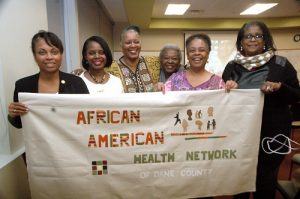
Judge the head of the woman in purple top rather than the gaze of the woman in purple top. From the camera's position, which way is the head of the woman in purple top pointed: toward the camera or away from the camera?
toward the camera

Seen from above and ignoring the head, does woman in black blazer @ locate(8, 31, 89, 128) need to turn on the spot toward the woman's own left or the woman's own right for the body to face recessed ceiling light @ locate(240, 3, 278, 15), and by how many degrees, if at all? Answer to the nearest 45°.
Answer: approximately 135° to the woman's own left

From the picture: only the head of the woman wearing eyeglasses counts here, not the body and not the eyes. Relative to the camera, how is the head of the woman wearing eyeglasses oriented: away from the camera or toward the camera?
toward the camera

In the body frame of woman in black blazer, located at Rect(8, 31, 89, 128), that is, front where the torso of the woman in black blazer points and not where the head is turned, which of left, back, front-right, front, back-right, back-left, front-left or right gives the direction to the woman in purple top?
left

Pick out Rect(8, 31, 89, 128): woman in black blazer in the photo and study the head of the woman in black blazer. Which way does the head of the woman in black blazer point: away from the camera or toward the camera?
toward the camera

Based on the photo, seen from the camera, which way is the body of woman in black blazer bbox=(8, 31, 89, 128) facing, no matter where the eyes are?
toward the camera

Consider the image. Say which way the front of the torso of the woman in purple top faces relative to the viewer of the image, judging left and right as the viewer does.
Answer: facing the viewer

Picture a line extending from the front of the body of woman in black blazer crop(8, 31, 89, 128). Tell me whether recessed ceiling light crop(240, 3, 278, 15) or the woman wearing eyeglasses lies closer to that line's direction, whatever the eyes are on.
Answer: the woman wearing eyeglasses

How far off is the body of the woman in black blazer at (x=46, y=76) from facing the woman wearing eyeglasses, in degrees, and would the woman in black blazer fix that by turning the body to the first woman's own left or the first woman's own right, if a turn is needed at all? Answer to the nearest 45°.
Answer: approximately 90° to the first woman's own left

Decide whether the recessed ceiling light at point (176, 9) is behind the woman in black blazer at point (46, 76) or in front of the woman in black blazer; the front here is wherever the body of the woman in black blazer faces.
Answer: behind

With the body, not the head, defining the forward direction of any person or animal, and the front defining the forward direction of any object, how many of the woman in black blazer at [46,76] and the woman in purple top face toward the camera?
2

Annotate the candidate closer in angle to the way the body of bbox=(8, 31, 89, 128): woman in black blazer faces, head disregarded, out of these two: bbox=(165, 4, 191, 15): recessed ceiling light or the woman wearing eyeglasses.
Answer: the woman wearing eyeglasses

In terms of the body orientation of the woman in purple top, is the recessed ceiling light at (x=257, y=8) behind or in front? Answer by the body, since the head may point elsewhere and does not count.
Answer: behind
